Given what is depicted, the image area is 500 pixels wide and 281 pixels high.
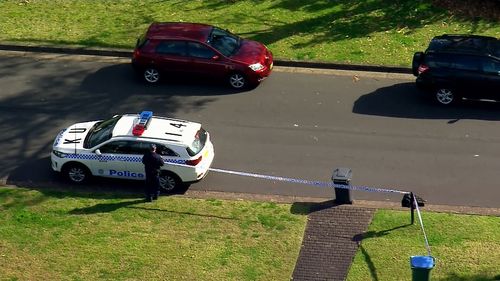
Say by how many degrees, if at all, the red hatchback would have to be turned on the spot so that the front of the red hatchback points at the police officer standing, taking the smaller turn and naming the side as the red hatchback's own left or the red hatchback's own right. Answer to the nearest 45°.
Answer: approximately 90° to the red hatchback's own right

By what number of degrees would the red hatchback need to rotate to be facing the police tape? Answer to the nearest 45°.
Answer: approximately 45° to its right

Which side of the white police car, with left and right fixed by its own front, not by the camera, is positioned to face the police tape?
back

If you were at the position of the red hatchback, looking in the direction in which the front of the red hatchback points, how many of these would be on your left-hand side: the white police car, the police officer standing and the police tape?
0

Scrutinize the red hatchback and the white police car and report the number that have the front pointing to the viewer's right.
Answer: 1

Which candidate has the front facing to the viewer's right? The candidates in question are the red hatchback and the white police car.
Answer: the red hatchback

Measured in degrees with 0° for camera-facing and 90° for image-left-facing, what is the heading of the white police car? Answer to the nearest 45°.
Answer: approximately 90°

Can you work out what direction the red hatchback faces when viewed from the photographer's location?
facing to the right of the viewer

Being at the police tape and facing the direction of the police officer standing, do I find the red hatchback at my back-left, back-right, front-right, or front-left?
front-right

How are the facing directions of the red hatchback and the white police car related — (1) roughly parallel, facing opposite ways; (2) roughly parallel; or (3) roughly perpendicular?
roughly parallel, facing opposite ways
